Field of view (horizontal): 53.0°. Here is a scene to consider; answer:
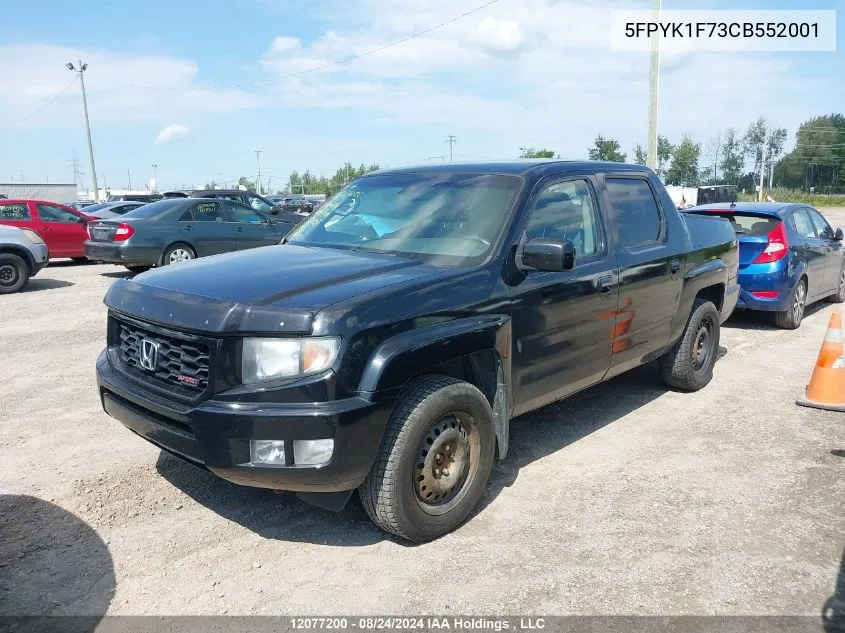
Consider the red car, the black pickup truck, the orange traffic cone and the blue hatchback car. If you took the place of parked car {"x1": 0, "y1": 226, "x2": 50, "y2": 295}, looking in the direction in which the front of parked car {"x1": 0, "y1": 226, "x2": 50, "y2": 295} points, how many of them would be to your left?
1

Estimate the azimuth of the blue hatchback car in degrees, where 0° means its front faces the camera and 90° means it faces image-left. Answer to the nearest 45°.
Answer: approximately 225°

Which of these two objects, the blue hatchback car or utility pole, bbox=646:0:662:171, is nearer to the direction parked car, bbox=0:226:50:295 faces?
the utility pole

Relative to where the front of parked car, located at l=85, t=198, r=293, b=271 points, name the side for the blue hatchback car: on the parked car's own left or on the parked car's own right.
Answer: on the parked car's own right

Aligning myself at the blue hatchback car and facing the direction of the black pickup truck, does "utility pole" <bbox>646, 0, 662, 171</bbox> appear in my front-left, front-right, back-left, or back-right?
back-right

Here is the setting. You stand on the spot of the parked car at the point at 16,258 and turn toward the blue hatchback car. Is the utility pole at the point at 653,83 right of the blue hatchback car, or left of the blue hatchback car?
left
